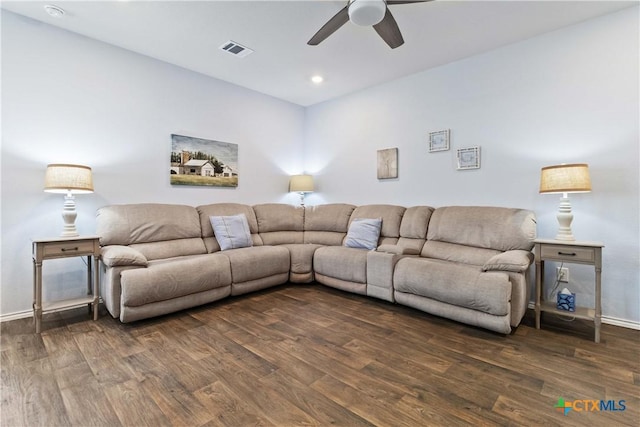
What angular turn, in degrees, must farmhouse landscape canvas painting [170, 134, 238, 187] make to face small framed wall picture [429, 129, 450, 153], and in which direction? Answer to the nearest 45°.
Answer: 0° — it already faces it

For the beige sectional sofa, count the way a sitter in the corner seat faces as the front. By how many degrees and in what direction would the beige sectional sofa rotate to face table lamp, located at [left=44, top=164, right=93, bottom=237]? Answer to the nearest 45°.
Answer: approximately 90° to its right

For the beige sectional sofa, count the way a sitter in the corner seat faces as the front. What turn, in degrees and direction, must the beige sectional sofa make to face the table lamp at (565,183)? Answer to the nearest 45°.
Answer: approximately 90° to its left

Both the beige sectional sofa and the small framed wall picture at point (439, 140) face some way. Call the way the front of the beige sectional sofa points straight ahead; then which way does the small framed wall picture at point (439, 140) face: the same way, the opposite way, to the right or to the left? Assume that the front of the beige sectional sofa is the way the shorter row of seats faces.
to the right

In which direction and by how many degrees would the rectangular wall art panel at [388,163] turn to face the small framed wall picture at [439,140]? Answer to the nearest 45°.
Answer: approximately 90° to its left

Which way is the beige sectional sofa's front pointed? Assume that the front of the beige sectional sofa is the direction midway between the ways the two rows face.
toward the camera

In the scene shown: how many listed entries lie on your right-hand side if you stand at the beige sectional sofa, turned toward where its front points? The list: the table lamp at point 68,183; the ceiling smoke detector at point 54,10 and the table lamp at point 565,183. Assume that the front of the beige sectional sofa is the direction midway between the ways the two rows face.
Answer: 2

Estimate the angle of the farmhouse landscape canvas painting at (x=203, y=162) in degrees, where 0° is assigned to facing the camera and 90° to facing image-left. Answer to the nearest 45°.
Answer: approximately 315°

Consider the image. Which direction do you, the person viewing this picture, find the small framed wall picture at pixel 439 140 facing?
facing the viewer and to the left of the viewer

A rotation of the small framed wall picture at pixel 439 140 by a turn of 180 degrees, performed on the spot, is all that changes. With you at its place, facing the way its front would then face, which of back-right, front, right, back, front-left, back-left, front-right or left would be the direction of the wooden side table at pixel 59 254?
back

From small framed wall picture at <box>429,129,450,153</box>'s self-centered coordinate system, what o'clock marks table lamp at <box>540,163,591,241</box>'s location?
The table lamp is roughly at 9 o'clock from the small framed wall picture.

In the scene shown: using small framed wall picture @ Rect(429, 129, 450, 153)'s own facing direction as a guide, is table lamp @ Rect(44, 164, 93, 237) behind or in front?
in front

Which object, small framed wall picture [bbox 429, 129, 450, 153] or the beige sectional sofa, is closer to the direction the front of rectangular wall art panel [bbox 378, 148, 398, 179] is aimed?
the beige sectional sofa

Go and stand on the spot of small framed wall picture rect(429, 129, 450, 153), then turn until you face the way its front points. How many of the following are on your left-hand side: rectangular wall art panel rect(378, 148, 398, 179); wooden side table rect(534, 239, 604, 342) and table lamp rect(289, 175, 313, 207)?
1
